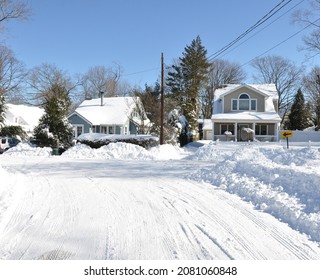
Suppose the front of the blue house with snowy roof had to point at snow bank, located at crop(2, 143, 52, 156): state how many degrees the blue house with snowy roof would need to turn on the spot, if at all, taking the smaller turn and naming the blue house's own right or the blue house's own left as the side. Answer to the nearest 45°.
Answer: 0° — it already faces it

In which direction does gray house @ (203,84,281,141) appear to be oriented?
toward the camera

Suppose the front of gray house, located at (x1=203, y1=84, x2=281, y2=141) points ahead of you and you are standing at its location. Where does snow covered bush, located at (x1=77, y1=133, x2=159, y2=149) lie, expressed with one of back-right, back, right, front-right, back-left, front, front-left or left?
front-right

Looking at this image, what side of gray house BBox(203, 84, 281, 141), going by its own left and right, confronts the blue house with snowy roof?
right

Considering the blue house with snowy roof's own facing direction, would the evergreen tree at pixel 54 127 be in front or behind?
in front

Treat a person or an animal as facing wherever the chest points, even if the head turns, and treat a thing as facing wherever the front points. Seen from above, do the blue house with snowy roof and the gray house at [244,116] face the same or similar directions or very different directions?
same or similar directions

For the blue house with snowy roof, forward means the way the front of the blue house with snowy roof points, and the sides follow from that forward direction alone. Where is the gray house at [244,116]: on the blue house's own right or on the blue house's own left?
on the blue house's own left

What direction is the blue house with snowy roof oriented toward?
toward the camera

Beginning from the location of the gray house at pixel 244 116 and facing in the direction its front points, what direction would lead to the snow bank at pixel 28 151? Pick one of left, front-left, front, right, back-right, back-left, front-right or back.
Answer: front-right

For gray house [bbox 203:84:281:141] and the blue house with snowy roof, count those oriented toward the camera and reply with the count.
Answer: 2

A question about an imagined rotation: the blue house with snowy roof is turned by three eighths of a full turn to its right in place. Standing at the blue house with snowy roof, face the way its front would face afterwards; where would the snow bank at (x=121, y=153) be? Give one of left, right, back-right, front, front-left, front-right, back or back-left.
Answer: back-left

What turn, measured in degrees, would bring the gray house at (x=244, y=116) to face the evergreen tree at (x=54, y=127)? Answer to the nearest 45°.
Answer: approximately 45° to its right

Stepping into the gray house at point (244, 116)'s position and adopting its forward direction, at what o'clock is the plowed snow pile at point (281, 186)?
The plowed snow pile is roughly at 12 o'clock from the gray house.

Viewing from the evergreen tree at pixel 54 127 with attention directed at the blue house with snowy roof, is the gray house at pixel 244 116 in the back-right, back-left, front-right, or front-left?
front-right

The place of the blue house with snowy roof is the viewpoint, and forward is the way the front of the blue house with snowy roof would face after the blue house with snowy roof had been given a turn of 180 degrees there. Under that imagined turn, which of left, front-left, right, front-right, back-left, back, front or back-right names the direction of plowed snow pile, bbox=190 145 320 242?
back

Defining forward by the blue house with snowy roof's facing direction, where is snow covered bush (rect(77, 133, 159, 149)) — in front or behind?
in front
